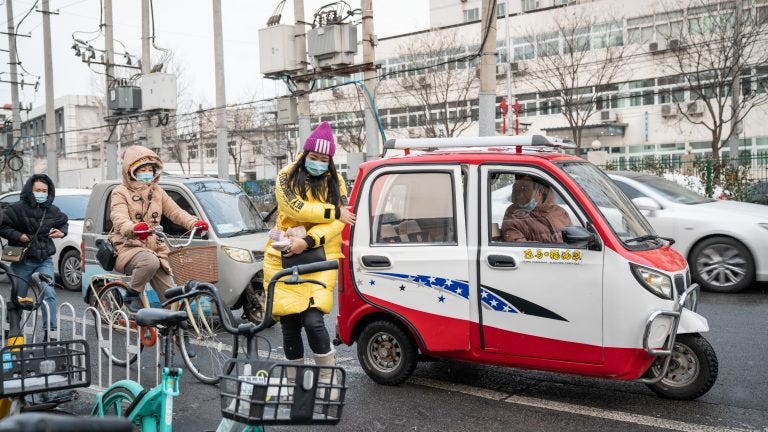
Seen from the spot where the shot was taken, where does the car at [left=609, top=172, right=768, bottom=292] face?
facing to the right of the viewer

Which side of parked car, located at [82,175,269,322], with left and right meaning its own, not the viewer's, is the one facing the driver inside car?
front

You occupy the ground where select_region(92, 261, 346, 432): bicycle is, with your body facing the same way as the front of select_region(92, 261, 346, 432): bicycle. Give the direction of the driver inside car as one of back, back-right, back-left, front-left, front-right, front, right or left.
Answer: left

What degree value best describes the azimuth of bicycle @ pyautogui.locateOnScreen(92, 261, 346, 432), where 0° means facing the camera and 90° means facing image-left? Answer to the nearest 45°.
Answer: approximately 315°

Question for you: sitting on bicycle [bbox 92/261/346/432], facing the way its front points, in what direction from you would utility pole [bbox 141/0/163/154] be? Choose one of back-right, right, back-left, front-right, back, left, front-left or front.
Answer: back-left

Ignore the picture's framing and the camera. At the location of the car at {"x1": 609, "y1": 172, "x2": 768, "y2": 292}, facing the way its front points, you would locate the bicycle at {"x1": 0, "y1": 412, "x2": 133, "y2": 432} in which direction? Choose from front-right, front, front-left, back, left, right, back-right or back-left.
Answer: right

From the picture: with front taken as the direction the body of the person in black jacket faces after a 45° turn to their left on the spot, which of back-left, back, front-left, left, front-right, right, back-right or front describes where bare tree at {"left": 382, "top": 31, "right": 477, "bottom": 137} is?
left

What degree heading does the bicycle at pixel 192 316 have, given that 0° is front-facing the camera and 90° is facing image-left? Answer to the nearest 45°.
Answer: approximately 315°

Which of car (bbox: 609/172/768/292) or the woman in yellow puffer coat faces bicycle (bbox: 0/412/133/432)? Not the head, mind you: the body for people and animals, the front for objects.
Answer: the woman in yellow puffer coat

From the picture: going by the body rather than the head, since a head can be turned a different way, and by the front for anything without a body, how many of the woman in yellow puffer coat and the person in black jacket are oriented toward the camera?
2

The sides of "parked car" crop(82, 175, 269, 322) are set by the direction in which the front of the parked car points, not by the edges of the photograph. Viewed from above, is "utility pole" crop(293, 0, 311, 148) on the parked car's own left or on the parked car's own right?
on the parked car's own left

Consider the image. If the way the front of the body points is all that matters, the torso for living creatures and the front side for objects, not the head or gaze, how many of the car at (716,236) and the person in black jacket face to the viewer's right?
1

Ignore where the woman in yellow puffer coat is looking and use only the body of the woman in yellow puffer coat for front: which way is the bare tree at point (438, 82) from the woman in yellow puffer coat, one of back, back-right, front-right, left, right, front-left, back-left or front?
back

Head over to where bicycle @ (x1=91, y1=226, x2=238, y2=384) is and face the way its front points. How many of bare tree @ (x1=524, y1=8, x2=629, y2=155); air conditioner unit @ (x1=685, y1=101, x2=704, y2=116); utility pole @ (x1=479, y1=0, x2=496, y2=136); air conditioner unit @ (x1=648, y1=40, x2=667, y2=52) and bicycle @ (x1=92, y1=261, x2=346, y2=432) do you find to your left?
4

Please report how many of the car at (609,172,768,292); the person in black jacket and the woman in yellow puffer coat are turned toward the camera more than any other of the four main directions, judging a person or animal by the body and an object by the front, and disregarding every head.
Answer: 2
